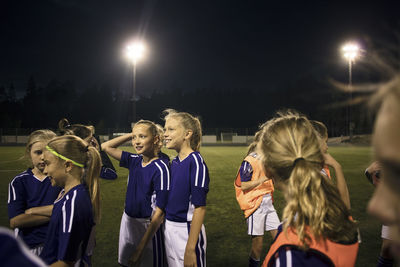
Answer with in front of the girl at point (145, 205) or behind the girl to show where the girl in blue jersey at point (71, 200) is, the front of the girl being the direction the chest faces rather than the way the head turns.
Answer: in front

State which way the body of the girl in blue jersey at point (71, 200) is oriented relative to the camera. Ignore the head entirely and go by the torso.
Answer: to the viewer's left

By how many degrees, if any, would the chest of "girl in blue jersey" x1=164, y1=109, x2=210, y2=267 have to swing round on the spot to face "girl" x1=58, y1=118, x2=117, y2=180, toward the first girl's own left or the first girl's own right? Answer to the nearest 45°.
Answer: approximately 90° to the first girl's own right

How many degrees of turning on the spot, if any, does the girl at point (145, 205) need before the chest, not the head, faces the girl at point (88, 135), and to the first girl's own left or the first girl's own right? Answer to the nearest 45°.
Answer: approximately 90° to the first girl's own right

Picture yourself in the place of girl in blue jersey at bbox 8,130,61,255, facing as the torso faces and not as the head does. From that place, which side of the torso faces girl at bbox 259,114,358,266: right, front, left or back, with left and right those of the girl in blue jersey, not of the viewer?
front

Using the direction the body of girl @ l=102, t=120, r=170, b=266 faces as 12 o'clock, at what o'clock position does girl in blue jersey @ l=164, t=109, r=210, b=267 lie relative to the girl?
The girl in blue jersey is roughly at 9 o'clock from the girl.

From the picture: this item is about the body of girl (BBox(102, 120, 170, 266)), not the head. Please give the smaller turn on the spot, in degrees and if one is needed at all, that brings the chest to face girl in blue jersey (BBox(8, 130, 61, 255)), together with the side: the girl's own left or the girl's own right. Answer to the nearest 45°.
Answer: approximately 45° to the girl's own right

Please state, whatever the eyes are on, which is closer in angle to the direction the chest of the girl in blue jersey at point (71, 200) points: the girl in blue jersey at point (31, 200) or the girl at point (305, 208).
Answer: the girl in blue jersey

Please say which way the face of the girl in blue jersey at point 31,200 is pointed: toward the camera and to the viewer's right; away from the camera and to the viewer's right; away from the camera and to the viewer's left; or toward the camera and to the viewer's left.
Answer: toward the camera and to the viewer's right

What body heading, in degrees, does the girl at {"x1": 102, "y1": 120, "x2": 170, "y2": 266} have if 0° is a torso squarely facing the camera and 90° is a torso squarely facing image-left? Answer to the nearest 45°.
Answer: approximately 45°

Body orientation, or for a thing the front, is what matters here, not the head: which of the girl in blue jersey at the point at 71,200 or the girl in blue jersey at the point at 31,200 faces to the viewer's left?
the girl in blue jersey at the point at 71,200
